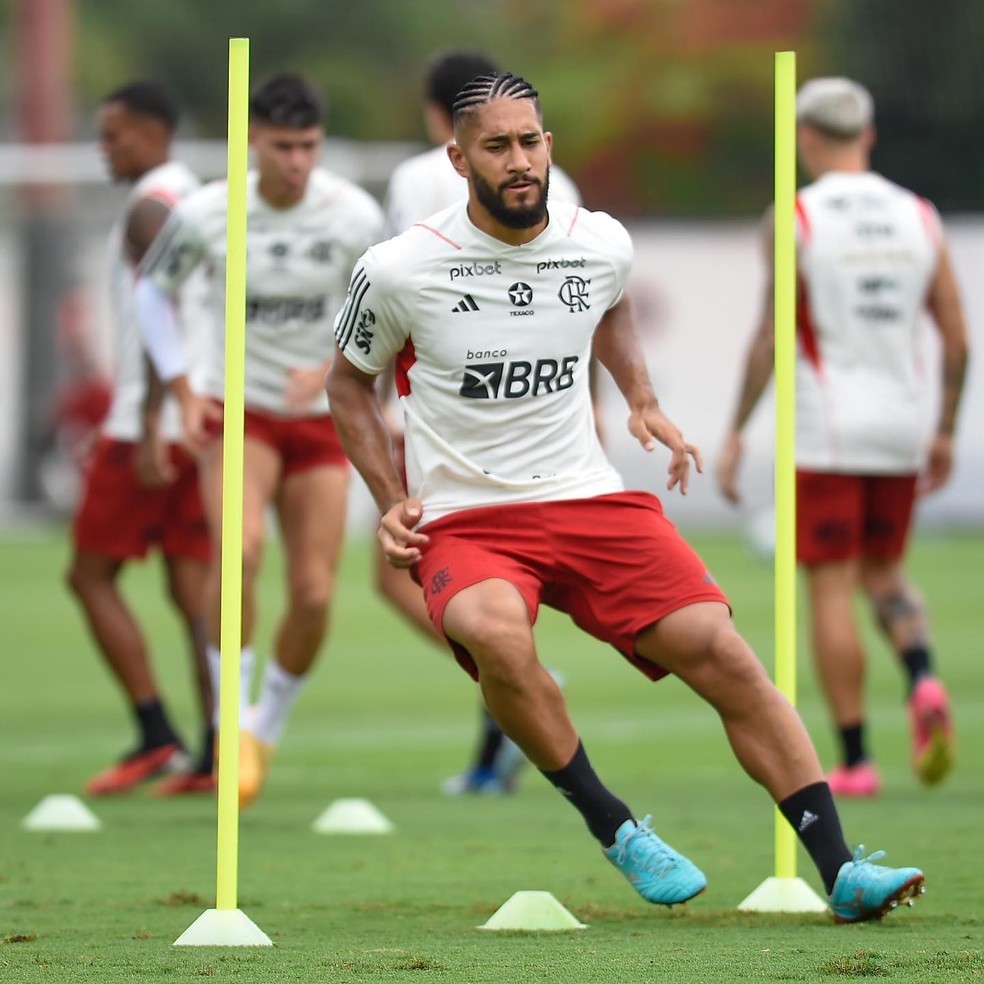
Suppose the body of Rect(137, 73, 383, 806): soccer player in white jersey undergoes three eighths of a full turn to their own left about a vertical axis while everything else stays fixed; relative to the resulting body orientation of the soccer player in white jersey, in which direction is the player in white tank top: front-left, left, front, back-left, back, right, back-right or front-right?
front-right

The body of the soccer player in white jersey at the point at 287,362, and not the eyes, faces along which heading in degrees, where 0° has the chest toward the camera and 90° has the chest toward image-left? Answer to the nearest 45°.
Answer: approximately 0°

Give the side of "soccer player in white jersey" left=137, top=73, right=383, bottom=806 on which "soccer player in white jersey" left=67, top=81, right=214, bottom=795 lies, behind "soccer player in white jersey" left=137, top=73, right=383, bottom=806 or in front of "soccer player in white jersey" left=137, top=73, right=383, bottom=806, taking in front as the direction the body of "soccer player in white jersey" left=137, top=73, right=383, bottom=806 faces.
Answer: behind

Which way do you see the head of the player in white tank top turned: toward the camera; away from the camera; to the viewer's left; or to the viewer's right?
away from the camera

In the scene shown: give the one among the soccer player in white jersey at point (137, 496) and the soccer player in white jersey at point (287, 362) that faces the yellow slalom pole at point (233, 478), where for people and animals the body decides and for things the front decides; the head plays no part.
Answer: the soccer player in white jersey at point (287, 362)

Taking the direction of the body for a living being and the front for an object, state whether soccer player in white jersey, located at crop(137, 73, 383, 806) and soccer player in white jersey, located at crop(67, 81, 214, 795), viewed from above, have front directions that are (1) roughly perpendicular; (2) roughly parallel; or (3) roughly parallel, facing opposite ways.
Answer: roughly perpendicular
